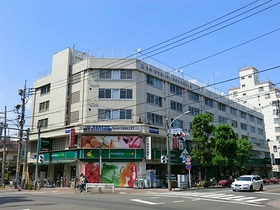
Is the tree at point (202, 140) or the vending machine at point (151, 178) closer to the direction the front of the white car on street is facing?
the vending machine

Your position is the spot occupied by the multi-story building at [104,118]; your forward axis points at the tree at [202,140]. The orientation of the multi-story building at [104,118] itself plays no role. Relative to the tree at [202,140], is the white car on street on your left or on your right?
right

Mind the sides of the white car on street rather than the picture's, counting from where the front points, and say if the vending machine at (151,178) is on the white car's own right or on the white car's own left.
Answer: on the white car's own right

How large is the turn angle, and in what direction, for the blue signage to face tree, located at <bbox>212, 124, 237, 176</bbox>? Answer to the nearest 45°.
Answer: approximately 45° to its left

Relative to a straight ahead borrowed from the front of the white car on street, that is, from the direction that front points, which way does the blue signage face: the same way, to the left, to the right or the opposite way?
to the left

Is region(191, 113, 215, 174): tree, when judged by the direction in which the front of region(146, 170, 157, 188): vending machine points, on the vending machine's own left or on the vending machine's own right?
on the vending machine's own left

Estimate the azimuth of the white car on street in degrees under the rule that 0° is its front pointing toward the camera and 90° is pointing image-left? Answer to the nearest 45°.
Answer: approximately 45°
